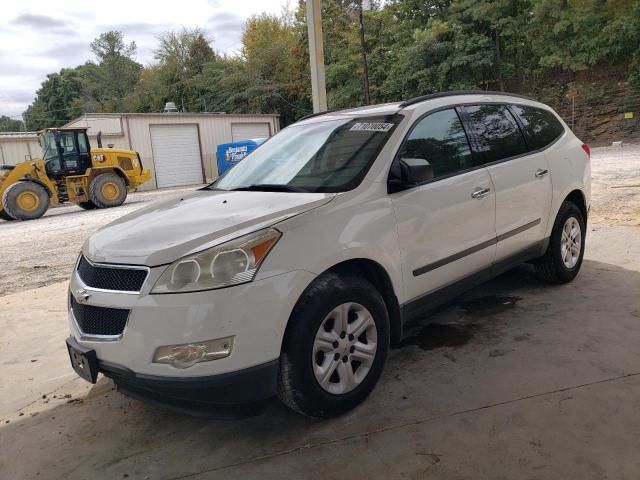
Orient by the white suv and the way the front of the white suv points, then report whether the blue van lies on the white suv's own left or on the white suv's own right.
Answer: on the white suv's own right

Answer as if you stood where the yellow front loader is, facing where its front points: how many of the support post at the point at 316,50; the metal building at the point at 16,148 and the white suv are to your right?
1

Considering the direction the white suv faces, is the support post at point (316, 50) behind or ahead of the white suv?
behind

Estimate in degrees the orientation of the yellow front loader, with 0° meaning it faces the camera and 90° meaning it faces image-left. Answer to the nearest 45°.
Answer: approximately 90°

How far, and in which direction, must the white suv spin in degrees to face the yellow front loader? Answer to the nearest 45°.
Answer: approximately 90° to its right

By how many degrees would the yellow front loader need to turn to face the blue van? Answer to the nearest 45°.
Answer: approximately 135° to its right

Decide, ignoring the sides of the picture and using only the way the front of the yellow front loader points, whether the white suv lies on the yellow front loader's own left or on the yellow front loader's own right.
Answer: on the yellow front loader's own left

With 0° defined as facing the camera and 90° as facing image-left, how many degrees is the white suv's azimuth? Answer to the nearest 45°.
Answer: approximately 45°

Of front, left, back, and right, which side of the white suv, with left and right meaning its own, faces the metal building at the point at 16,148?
right
